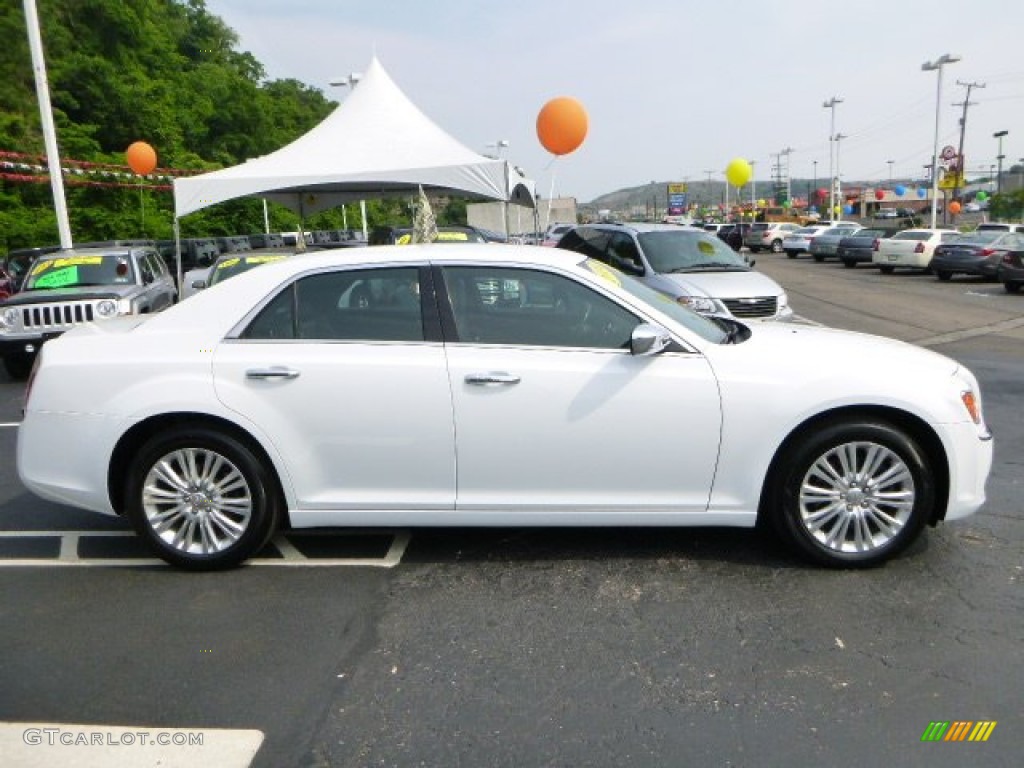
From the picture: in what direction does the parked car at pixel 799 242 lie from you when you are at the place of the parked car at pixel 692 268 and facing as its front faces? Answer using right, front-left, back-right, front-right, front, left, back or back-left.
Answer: back-left

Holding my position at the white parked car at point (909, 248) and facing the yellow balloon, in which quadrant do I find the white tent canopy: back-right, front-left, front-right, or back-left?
back-left

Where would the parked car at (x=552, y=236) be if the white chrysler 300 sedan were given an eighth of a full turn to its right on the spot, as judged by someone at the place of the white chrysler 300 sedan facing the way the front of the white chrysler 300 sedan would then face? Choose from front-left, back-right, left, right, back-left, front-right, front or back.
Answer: back-left

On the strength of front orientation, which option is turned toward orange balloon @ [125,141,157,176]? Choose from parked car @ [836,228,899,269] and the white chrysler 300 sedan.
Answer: the parked car

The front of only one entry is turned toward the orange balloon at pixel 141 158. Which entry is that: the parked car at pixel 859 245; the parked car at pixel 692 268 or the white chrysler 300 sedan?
the parked car at pixel 859 245

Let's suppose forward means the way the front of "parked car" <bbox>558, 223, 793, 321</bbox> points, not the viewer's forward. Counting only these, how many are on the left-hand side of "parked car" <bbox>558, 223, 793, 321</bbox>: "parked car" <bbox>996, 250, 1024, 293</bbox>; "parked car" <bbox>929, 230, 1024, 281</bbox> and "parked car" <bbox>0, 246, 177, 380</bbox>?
2

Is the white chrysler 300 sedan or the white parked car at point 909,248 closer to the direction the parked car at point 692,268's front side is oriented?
the white chrysler 300 sedan

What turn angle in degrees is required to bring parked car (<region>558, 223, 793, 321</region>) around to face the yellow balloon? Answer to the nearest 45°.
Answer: approximately 135° to its left

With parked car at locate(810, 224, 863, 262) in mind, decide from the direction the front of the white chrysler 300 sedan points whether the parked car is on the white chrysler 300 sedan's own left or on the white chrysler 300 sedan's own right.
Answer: on the white chrysler 300 sedan's own left

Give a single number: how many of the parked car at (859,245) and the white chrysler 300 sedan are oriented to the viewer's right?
1

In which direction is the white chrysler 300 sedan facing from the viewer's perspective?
to the viewer's right

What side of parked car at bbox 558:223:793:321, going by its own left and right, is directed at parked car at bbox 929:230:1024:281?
left
